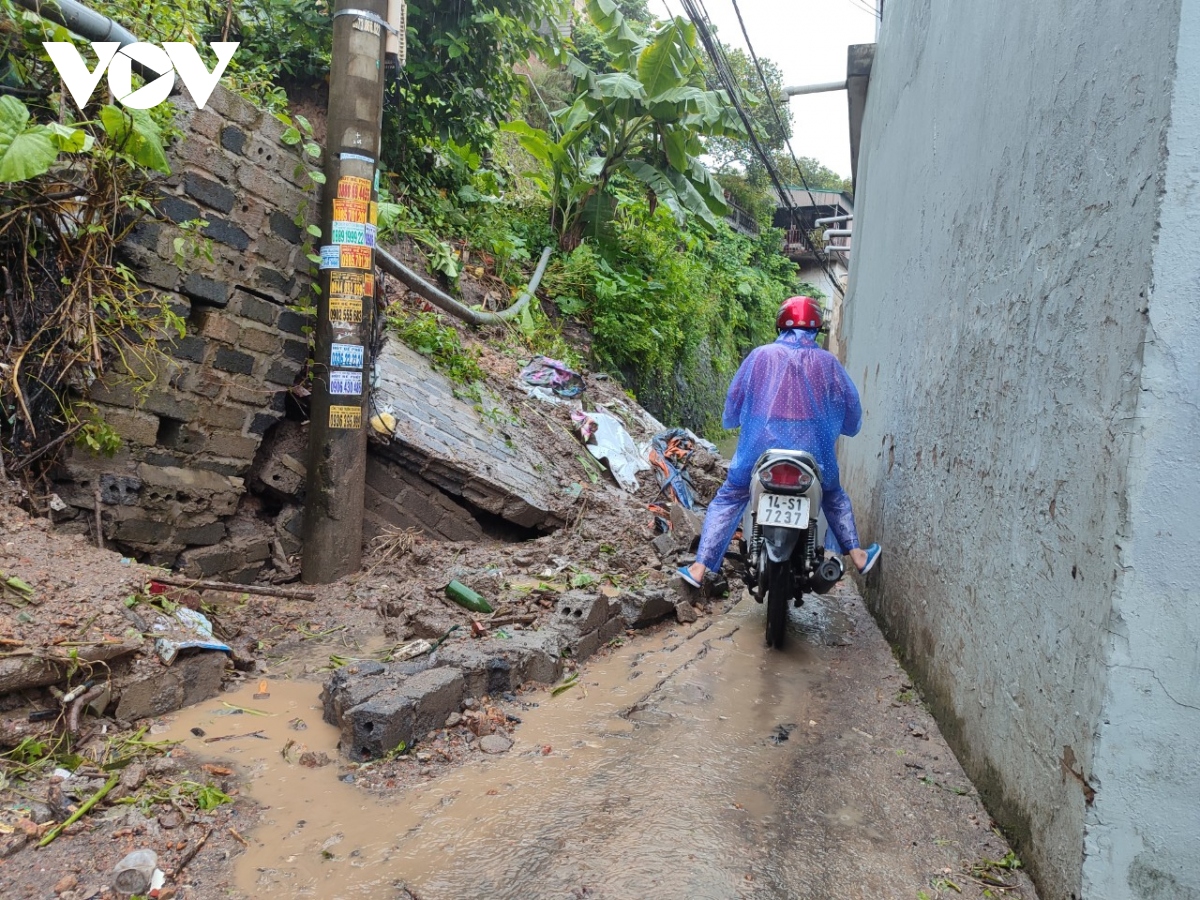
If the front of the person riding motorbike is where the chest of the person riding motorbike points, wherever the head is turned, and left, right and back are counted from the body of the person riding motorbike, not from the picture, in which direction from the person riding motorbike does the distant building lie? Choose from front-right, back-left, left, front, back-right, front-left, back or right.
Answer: front

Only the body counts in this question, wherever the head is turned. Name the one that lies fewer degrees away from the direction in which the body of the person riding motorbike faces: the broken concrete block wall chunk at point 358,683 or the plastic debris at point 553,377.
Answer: the plastic debris

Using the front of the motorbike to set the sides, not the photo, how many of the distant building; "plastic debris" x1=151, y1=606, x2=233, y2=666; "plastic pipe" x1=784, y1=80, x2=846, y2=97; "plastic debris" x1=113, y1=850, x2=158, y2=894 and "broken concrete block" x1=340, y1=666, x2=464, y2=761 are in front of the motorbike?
2

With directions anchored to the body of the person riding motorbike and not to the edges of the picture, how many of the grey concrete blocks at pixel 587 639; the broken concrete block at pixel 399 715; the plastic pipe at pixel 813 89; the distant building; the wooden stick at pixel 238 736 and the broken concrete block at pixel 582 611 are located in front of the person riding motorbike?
2

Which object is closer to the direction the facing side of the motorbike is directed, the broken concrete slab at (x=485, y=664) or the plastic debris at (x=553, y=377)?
the plastic debris

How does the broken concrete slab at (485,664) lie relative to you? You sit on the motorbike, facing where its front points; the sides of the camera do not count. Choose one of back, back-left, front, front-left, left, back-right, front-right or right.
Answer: back-left

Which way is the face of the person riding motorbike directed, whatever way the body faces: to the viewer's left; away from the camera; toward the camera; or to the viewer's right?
away from the camera

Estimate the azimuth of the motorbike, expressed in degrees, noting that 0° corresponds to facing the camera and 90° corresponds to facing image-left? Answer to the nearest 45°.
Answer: approximately 180°

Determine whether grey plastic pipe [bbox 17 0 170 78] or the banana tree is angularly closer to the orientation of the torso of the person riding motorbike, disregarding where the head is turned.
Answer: the banana tree

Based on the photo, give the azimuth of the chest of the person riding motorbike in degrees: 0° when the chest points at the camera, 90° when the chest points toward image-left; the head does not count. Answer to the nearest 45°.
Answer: approximately 180°

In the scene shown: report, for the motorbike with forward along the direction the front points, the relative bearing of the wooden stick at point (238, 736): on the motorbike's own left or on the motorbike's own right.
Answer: on the motorbike's own left

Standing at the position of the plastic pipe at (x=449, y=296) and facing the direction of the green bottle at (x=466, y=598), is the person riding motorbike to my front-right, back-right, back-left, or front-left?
front-left

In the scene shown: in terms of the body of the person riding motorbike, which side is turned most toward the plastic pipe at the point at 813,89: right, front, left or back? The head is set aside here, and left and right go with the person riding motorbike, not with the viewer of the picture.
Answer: front

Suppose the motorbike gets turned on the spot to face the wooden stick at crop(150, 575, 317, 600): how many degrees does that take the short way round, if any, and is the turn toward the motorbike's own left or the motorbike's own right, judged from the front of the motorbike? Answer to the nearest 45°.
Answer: approximately 90° to the motorbike's own left

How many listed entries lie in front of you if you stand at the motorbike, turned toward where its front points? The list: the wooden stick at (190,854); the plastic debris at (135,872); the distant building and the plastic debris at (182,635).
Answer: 1

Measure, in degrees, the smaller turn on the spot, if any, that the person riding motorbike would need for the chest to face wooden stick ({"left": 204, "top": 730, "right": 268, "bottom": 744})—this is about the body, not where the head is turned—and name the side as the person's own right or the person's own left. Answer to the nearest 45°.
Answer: approximately 135° to the person's own left

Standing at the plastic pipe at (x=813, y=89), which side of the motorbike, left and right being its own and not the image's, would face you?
front

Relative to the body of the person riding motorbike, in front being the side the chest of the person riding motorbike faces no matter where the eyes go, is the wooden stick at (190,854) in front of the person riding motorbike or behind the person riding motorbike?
behind
